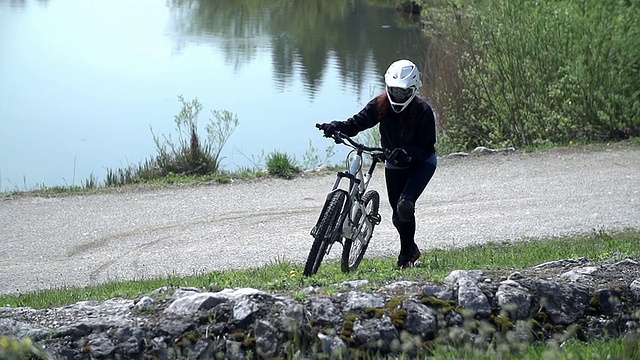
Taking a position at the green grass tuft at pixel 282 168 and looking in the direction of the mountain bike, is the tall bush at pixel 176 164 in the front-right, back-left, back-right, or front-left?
back-right

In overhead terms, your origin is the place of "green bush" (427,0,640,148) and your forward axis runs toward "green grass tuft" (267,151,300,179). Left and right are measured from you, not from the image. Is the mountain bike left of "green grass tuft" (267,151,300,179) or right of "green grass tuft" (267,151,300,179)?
left

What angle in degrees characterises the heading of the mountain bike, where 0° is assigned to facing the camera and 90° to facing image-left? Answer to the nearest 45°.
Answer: approximately 45°

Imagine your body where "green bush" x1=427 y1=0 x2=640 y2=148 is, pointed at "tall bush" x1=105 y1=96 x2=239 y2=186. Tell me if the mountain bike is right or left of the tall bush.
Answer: left

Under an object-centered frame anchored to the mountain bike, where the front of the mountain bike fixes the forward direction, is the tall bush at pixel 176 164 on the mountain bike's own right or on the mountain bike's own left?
on the mountain bike's own right

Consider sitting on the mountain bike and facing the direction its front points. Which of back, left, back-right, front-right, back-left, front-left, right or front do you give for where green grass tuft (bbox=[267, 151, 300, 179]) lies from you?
back-right
